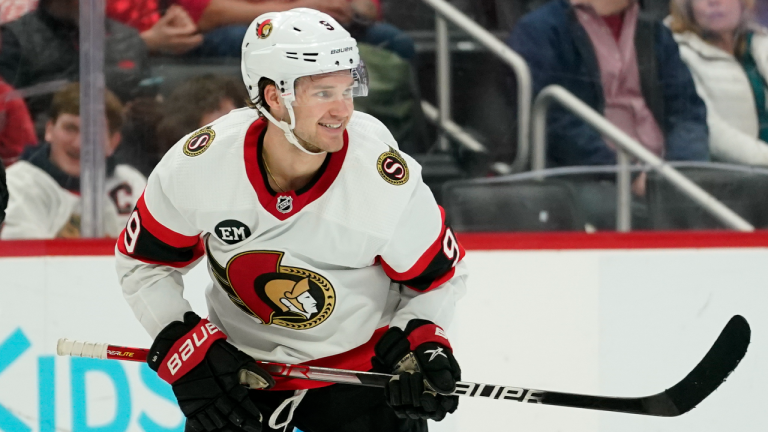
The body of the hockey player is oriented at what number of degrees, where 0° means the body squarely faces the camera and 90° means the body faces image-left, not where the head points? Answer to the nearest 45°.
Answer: approximately 0°

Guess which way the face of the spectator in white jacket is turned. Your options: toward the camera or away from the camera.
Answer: toward the camera

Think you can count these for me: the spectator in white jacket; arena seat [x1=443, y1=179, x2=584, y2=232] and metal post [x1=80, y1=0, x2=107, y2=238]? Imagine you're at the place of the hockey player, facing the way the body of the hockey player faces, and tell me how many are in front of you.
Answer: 0

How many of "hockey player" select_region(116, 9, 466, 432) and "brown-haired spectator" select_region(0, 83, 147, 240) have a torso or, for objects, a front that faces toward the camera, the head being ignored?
2

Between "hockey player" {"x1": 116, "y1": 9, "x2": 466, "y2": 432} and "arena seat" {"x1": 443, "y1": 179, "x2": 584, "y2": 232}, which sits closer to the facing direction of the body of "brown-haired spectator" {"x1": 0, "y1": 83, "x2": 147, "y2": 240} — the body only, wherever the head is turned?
the hockey player

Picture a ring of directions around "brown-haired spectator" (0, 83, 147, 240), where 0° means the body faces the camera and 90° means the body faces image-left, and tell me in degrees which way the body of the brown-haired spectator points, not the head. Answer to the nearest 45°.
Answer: approximately 0°

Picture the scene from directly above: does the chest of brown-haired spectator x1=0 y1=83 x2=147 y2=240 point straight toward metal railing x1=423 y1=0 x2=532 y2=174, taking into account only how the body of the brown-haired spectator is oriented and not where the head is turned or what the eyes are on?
no

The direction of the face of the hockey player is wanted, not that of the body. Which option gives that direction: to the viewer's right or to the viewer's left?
to the viewer's right

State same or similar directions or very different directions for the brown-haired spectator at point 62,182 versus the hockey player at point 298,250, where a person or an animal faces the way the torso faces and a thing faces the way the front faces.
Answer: same or similar directions

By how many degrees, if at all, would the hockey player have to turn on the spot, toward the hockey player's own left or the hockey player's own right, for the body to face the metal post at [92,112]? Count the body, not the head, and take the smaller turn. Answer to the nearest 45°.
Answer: approximately 135° to the hockey player's own right

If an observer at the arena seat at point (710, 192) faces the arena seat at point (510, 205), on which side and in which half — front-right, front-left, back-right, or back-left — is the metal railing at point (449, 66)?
front-right

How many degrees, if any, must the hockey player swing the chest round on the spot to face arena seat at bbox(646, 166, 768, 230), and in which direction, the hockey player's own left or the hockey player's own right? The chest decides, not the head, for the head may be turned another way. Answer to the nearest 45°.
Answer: approximately 135° to the hockey player's own left
